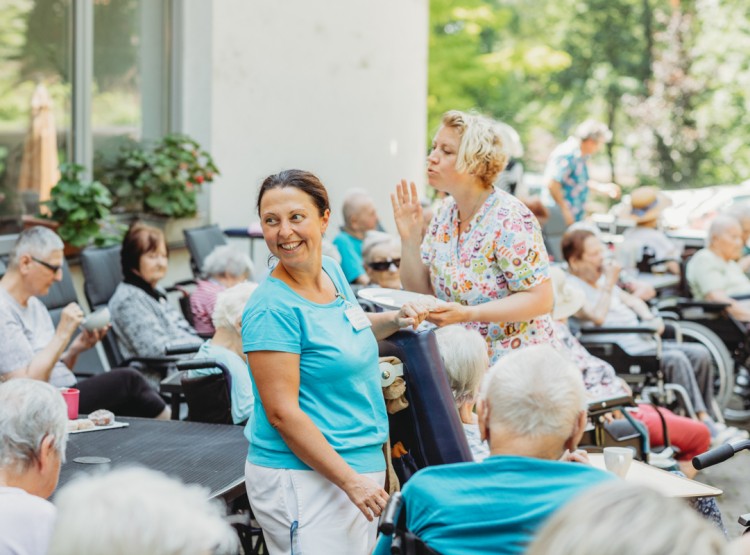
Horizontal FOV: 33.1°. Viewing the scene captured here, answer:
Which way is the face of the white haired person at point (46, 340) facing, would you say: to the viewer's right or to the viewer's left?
to the viewer's right

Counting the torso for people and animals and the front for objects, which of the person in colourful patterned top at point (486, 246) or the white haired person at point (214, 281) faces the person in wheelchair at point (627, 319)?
the white haired person

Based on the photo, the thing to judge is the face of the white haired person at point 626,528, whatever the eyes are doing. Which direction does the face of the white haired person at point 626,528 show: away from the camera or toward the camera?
away from the camera

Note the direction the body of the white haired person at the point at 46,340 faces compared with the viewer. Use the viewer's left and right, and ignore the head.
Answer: facing to the right of the viewer

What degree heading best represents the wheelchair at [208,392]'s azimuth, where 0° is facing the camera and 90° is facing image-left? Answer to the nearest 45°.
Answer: approximately 180°

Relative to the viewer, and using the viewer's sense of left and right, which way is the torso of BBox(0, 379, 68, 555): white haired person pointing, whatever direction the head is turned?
facing away from the viewer and to the right of the viewer

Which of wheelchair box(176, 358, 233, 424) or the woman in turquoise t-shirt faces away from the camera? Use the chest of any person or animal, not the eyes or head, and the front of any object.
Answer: the wheelchair

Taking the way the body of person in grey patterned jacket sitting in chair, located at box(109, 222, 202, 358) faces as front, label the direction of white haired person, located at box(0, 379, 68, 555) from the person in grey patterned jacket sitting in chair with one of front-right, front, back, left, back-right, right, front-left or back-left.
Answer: front-right

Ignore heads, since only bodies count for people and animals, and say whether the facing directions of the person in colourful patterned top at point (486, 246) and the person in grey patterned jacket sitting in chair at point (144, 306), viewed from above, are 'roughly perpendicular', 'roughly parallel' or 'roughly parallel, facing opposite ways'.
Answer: roughly perpendicular

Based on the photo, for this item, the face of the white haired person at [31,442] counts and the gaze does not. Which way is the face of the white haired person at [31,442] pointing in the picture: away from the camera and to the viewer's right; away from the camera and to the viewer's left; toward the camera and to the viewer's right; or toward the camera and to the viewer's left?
away from the camera and to the viewer's right

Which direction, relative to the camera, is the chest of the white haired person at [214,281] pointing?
to the viewer's right
